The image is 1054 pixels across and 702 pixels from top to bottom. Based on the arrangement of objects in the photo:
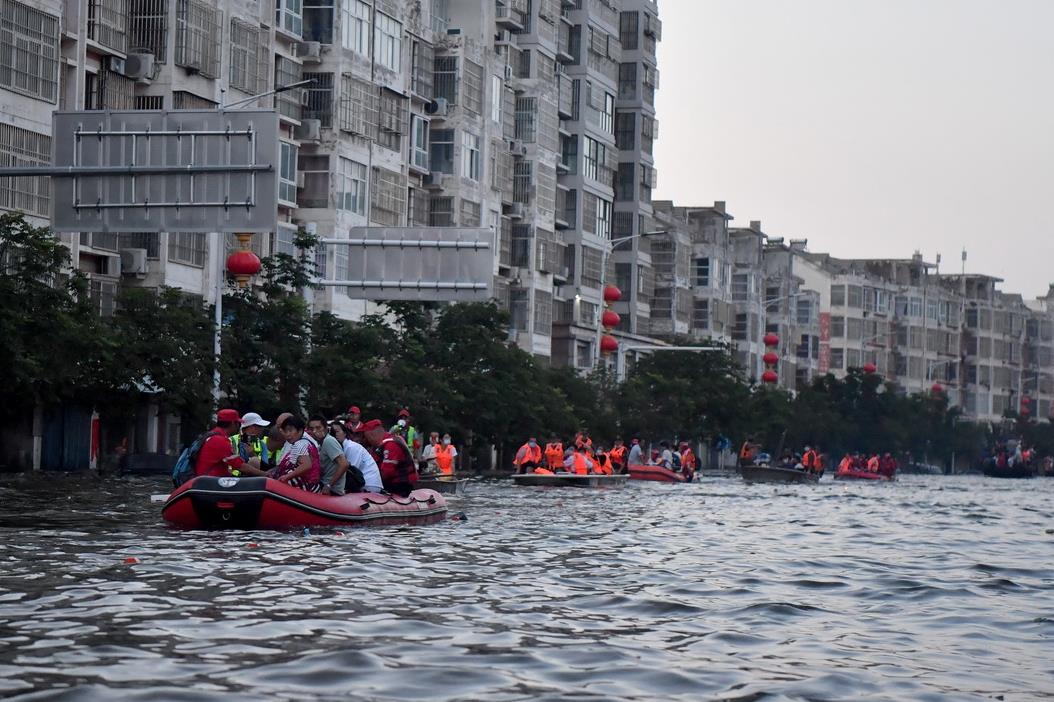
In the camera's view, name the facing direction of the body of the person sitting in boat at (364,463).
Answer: to the viewer's left

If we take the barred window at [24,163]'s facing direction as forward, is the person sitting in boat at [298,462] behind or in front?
in front

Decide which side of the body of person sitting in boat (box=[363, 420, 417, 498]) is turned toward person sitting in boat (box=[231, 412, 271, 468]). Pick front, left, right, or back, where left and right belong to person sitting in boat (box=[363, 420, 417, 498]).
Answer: front

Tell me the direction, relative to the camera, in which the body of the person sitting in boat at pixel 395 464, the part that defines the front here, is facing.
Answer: to the viewer's left

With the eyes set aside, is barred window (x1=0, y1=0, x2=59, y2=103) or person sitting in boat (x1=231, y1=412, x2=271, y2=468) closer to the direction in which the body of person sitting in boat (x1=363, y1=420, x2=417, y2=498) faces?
the person sitting in boat

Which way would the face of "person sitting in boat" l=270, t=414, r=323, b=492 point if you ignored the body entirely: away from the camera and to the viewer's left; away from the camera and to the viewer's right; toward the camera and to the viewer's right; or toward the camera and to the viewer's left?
toward the camera and to the viewer's left
